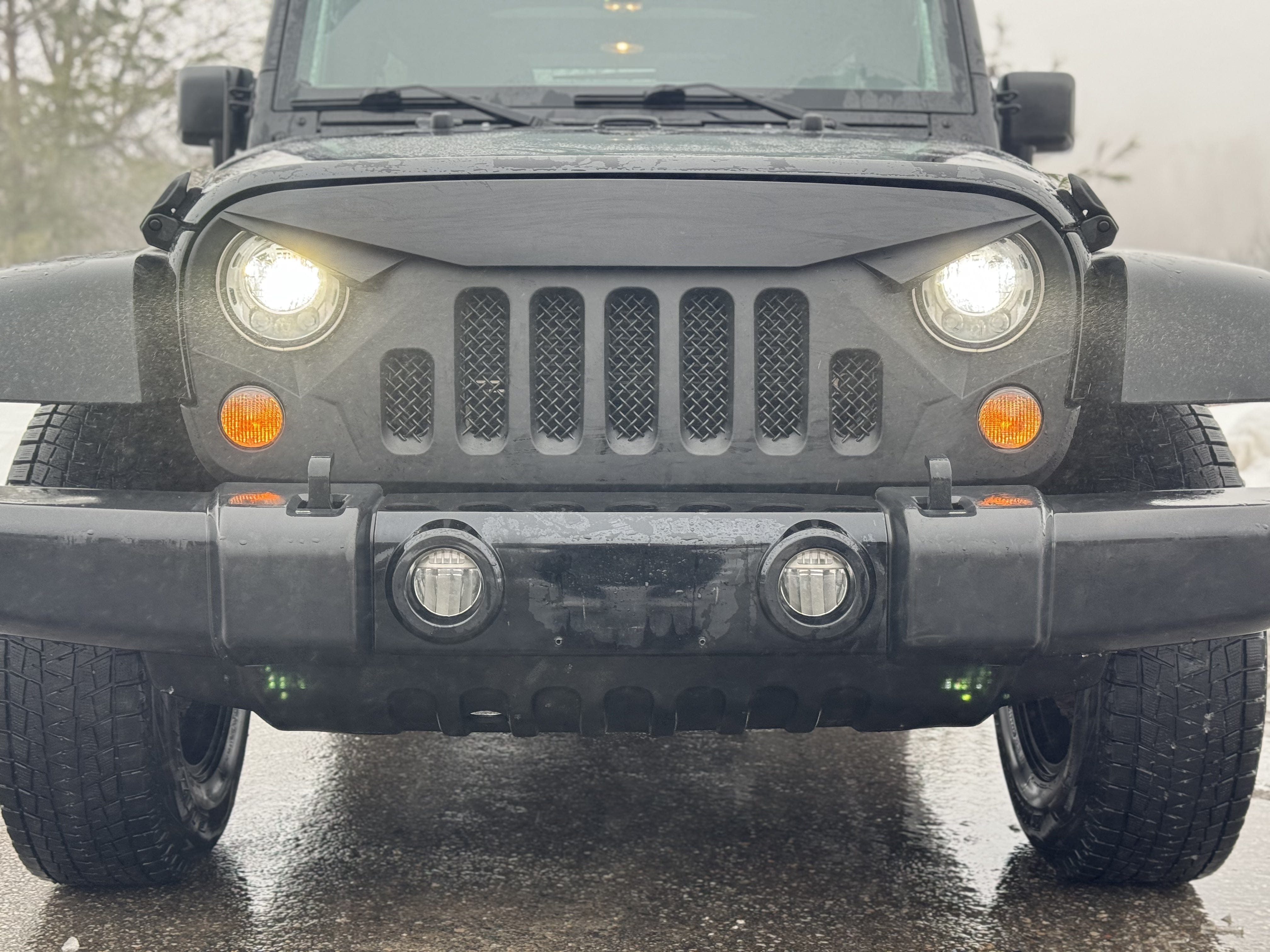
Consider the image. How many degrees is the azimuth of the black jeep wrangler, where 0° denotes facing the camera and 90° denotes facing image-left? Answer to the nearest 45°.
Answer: approximately 0°

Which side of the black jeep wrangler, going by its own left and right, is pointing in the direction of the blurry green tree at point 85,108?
back
